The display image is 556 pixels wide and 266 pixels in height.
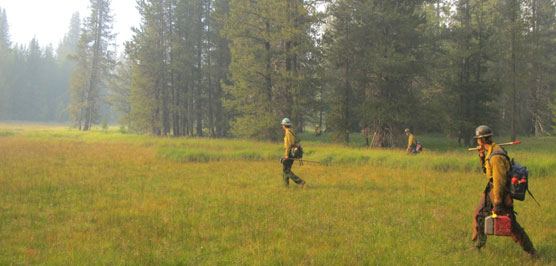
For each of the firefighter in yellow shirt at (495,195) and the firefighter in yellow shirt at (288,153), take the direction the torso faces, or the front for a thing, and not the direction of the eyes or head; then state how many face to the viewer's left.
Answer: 2

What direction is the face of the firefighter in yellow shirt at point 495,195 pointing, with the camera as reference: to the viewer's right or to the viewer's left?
to the viewer's left

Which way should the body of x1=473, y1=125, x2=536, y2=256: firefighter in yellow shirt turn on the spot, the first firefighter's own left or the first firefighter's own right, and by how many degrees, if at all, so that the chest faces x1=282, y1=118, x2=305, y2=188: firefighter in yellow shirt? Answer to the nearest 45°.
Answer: approximately 45° to the first firefighter's own right

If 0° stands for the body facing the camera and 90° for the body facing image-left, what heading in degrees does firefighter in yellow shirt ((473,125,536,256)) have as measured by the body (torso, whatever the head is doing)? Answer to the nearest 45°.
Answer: approximately 90°

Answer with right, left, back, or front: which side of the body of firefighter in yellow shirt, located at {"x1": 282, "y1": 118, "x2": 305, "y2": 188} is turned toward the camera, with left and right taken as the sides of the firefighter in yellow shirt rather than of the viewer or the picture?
left

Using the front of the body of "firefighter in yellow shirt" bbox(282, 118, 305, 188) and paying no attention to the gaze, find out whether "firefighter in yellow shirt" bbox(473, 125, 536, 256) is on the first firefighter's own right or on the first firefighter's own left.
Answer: on the first firefighter's own left
